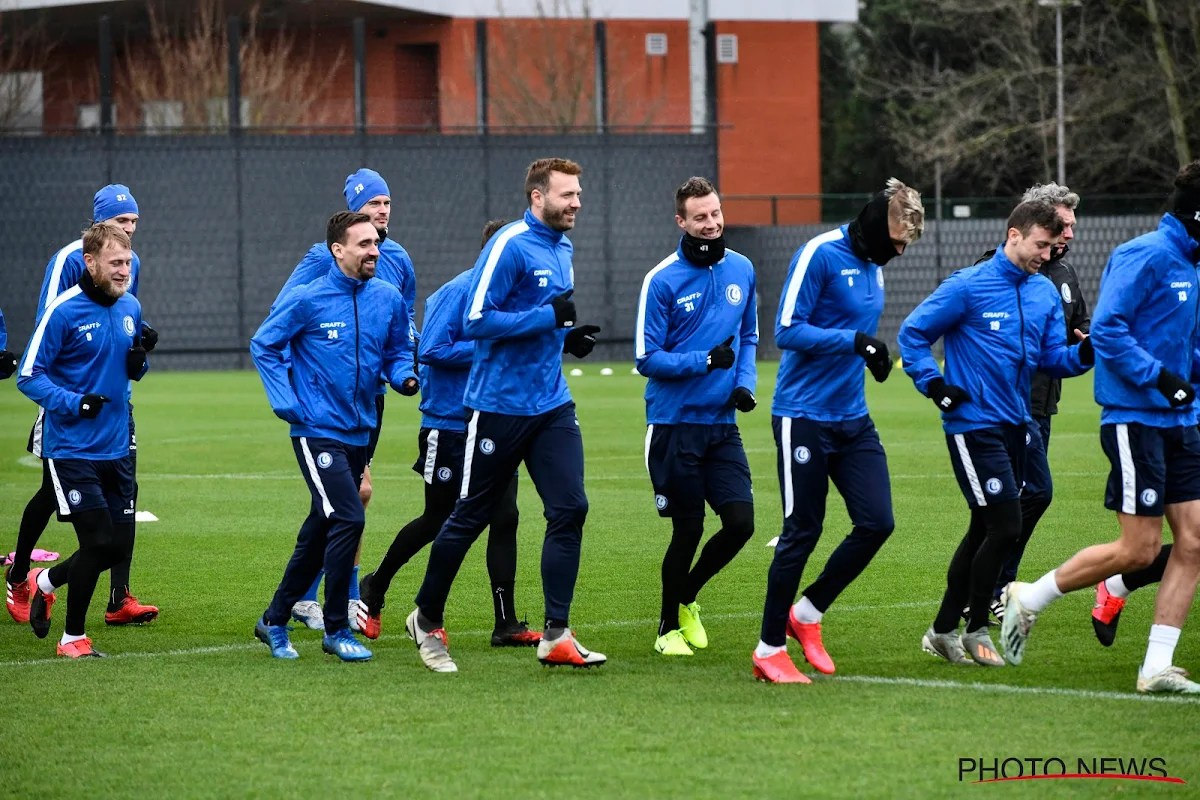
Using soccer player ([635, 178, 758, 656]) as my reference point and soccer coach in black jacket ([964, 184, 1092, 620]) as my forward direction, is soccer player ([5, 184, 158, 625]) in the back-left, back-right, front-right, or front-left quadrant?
back-left

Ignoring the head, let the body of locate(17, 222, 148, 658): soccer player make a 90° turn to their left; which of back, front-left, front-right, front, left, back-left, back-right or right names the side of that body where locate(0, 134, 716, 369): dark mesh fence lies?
front-left

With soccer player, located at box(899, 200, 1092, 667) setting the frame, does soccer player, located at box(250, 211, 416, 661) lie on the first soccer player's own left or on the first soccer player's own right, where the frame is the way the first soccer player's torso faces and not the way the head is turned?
on the first soccer player's own right

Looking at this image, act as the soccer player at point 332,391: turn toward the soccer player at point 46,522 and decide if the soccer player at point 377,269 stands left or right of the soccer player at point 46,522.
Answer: right

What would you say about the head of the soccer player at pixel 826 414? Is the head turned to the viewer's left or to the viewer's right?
to the viewer's right

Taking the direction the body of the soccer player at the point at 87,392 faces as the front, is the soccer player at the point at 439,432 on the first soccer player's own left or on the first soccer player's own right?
on the first soccer player's own left

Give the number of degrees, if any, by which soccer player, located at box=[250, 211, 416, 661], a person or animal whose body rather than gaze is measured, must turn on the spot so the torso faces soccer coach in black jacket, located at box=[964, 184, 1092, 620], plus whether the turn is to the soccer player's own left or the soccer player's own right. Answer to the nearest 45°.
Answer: approximately 45° to the soccer player's own left

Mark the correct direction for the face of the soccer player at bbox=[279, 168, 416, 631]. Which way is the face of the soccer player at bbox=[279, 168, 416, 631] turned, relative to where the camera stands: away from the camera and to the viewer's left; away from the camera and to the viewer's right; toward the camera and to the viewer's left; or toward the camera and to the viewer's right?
toward the camera and to the viewer's right
